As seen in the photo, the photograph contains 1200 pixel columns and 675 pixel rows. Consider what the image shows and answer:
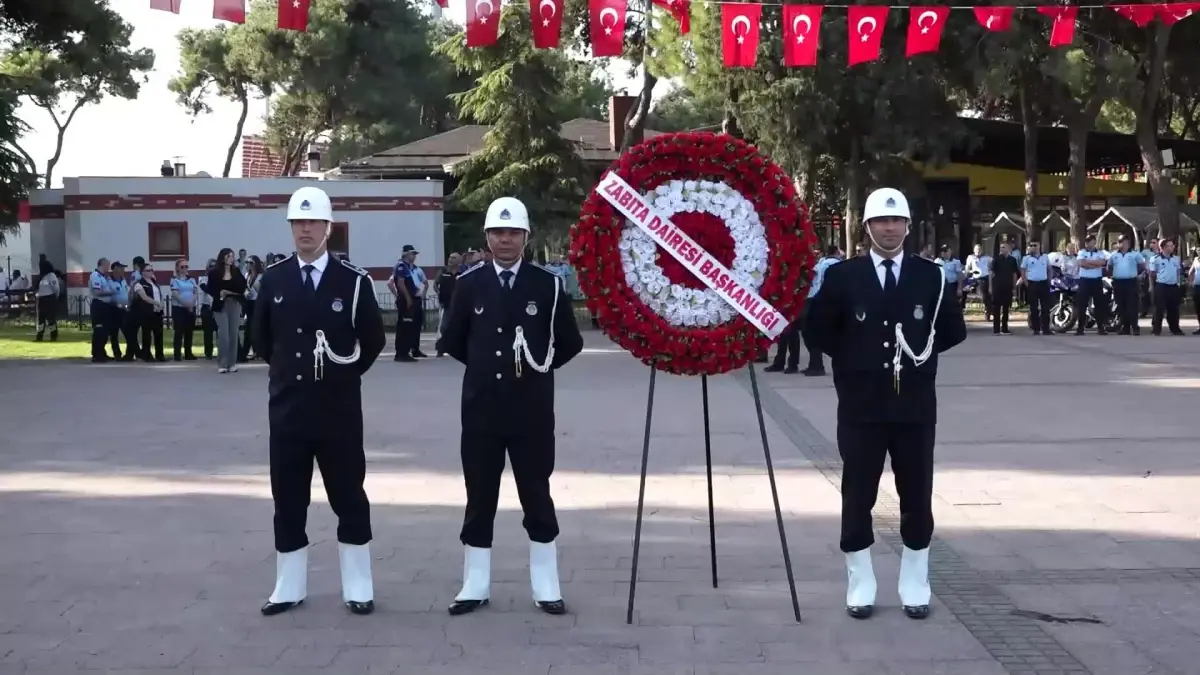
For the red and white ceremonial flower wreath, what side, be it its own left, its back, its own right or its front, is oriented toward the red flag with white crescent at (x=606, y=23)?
back

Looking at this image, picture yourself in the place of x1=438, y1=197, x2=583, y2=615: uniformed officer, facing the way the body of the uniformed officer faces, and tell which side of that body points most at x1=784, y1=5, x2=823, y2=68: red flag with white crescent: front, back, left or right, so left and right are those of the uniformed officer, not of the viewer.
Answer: back

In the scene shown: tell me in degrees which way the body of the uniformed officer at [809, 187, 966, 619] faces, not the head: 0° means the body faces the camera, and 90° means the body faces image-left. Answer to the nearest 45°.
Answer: approximately 0°

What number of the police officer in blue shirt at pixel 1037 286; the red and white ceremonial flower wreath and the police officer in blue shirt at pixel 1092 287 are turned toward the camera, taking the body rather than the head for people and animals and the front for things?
3

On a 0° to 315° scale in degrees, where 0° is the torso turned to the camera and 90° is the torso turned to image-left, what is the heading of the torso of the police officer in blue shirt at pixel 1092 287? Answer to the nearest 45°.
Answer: approximately 0°

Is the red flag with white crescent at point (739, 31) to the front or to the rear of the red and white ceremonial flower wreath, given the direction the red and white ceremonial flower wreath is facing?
to the rear

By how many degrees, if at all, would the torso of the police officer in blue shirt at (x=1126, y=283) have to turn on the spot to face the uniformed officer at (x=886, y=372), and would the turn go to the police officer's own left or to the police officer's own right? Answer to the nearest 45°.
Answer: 0° — they already face them

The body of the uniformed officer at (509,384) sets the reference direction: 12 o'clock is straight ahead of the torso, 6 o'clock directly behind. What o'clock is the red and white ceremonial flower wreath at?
The red and white ceremonial flower wreath is roughly at 9 o'clock from the uniformed officer.

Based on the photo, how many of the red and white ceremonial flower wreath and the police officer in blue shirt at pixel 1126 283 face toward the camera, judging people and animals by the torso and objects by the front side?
2

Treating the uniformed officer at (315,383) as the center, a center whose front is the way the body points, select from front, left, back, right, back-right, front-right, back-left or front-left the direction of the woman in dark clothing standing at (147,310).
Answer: back
